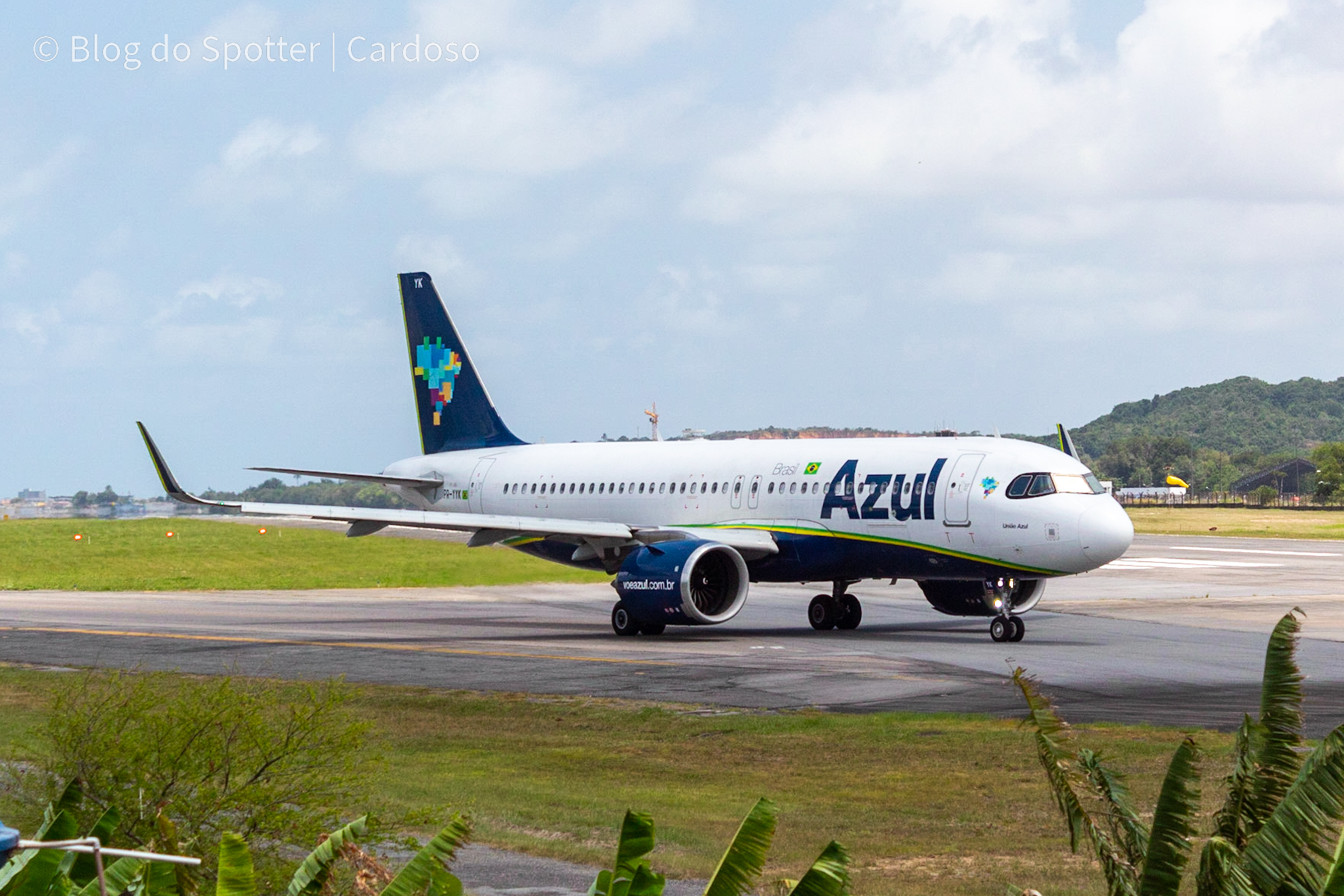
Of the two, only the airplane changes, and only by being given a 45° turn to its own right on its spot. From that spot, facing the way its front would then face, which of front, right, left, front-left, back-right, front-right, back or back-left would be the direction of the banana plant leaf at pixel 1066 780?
front

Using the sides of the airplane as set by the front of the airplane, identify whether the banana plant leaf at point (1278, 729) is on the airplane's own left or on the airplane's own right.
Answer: on the airplane's own right

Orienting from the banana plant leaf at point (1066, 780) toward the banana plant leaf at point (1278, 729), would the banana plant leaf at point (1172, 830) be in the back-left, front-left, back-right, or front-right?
front-right

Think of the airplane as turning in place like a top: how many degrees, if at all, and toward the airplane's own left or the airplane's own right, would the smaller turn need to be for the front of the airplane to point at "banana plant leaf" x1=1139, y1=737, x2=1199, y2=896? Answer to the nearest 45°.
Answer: approximately 45° to the airplane's own right

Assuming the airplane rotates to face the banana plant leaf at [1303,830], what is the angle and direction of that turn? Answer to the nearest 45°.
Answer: approximately 45° to its right

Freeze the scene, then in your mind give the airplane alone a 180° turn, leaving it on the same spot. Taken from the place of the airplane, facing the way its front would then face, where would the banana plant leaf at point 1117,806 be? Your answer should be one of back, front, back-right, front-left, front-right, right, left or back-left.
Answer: back-left

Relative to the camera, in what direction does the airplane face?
facing the viewer and to the right of the viewer

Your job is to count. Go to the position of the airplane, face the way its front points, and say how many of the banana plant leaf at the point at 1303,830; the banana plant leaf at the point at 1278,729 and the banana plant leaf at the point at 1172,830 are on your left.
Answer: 0
